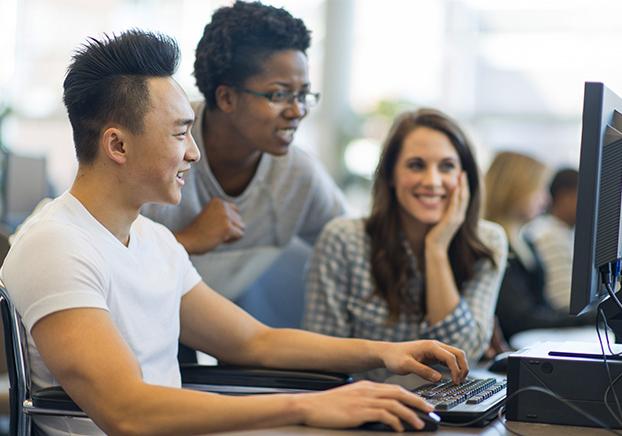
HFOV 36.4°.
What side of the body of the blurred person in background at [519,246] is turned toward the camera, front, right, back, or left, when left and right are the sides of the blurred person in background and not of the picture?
right

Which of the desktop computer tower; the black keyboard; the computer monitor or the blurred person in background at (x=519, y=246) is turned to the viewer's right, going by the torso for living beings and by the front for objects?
the blurred person in background

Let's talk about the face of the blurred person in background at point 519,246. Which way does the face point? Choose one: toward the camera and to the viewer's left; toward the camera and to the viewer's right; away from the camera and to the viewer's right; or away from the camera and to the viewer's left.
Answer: away from the camera and to the viewer's right

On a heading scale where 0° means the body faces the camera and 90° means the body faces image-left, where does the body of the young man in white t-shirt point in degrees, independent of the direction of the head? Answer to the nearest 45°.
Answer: approximately 270°

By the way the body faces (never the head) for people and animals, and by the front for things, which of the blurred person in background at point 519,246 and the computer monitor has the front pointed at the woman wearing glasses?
the computer monitor

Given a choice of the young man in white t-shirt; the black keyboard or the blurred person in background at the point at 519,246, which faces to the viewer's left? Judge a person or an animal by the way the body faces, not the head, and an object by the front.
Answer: the black keyboard

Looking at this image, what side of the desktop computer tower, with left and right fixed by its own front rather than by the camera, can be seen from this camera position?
left

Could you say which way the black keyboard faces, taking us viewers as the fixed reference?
facing to the left of the viewer

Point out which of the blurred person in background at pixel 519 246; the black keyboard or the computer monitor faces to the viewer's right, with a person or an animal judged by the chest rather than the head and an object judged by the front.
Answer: the blurred person in background

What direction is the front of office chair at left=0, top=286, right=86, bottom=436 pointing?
to the viewer's right

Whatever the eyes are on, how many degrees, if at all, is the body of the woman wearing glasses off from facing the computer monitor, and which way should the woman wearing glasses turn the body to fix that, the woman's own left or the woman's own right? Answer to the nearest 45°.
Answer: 0° — they already face it

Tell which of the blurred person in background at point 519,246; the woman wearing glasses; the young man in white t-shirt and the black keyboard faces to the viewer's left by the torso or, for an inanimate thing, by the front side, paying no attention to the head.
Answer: the black keyboard

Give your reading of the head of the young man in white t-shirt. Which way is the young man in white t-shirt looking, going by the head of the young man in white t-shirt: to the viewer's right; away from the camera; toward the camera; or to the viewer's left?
to the viewer's right
